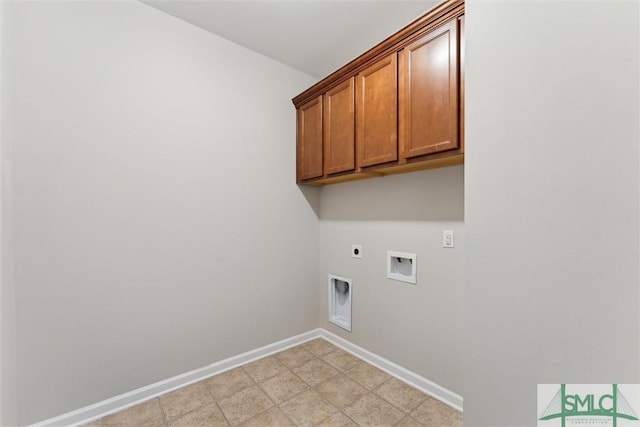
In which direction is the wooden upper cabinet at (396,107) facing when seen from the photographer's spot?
facing the viewer and to the left of the viewer

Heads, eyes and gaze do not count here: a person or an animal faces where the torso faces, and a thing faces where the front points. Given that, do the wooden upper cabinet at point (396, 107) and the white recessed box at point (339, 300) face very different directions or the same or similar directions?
same or similar directions

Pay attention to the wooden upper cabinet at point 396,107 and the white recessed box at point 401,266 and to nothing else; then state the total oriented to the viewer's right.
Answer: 0

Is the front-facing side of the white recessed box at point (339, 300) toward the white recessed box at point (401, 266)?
no

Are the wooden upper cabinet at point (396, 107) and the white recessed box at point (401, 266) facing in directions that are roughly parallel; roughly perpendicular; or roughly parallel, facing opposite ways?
roughly parallel

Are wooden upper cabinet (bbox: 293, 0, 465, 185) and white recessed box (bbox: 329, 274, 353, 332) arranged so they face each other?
no

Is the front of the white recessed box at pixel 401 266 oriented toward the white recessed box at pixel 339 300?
no

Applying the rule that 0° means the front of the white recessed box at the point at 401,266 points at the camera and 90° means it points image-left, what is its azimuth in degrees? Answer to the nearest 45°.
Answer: approximately 45°

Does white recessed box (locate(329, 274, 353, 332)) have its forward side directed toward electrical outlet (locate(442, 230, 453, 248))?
no

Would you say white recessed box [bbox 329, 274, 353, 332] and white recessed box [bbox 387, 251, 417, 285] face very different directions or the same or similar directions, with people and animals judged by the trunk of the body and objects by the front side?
same or similar directions
